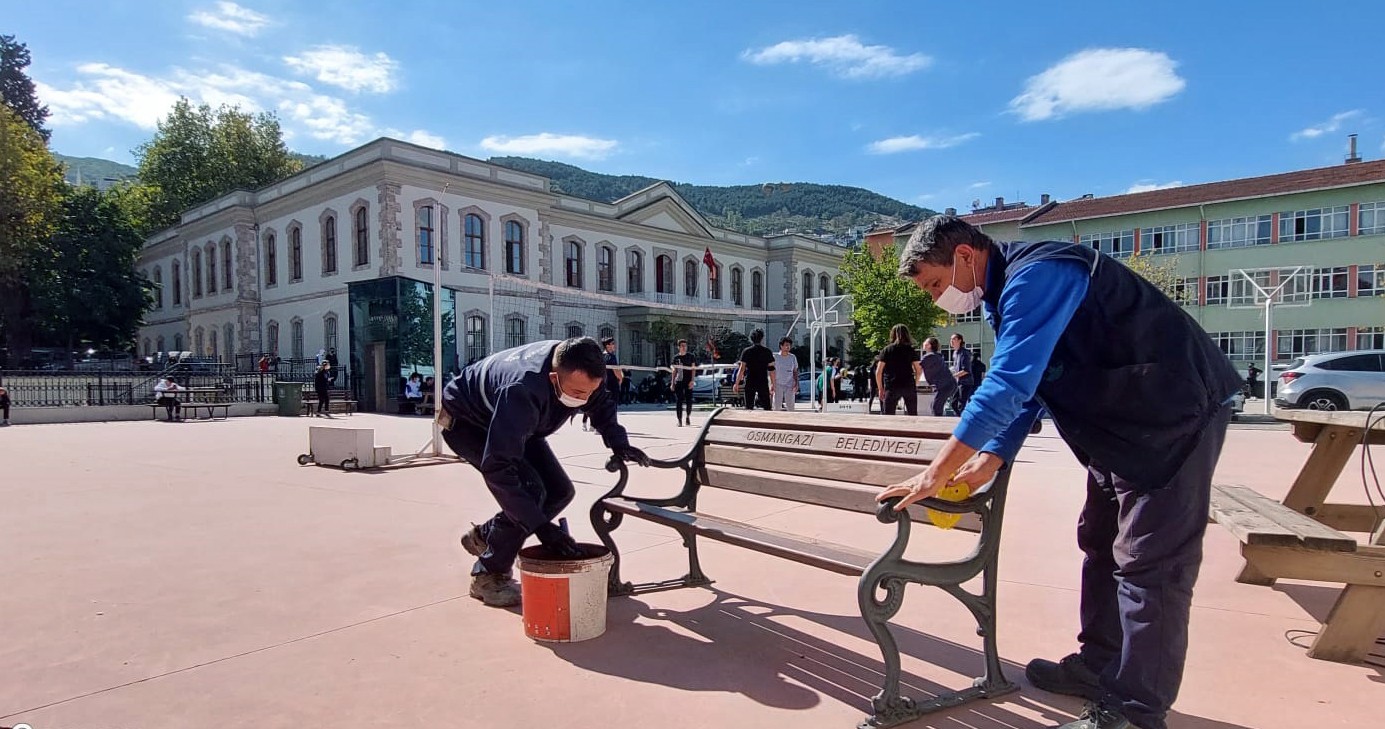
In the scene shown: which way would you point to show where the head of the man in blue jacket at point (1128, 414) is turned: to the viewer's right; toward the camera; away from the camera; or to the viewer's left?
to the viewer's left

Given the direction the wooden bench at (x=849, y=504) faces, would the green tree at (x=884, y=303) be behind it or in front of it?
behind

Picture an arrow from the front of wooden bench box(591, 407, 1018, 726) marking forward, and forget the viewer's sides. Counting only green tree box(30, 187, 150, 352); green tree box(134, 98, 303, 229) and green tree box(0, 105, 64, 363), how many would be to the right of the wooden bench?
3

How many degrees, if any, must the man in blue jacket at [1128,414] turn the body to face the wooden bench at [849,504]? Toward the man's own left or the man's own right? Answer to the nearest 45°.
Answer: approximately 45° to the man's own right

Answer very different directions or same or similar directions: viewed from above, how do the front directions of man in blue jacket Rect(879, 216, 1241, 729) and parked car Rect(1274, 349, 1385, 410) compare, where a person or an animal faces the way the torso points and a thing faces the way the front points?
very different directions

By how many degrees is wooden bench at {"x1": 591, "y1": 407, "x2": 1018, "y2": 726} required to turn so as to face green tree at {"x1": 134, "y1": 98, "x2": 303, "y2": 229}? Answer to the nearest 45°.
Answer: approximately 90° to its right

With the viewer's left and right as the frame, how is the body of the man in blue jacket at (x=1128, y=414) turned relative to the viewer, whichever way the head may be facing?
facing to the left of the viewer

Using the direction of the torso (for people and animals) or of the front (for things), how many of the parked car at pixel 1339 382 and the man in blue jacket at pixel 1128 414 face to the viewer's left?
1

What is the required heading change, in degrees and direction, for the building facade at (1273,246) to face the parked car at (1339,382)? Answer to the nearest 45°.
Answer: approximately 45° to its left

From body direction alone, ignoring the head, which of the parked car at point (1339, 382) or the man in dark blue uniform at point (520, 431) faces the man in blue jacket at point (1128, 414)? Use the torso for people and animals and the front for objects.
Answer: the man in dark blue uniform

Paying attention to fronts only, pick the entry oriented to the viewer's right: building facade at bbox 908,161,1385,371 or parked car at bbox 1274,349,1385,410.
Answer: the parked car

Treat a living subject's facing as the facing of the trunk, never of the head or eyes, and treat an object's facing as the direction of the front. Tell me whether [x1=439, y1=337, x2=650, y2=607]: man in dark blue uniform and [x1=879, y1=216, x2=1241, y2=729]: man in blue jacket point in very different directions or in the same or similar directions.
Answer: very different directions
